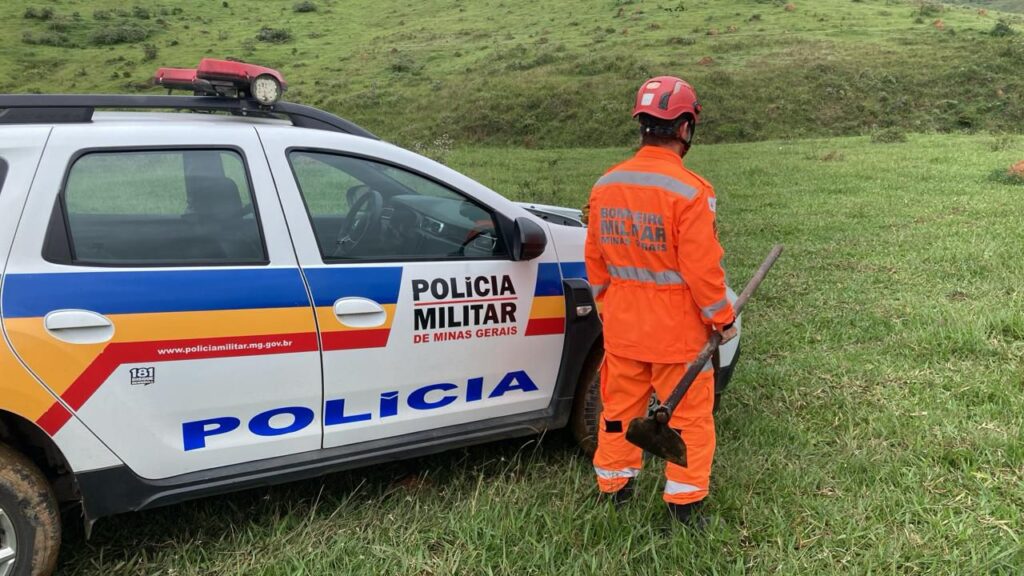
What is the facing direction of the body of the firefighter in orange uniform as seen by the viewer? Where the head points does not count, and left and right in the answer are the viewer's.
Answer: facing away from the viewer and to the right of the viewer

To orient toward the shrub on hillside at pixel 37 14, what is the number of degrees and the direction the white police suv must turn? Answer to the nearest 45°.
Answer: approximately 45° to its left

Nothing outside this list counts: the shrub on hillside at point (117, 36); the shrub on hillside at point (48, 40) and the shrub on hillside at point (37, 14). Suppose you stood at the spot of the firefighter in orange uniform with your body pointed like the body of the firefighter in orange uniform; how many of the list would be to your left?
3

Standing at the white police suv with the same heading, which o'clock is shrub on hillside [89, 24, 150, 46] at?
The shrub on hillside is roughly at 10 o'clock from the white police suv.

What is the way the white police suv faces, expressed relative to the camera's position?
facing away from the viewer and to the right of the viewer

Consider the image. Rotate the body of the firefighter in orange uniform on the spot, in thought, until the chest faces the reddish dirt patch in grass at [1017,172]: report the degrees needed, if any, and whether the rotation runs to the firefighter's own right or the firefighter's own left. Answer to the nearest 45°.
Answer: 0° — they already face it

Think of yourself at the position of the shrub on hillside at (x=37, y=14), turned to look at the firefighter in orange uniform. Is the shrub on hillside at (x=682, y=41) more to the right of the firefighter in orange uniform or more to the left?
left
